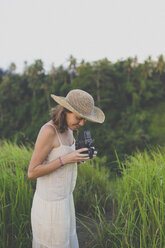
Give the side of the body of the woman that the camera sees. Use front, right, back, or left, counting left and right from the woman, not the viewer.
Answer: right
